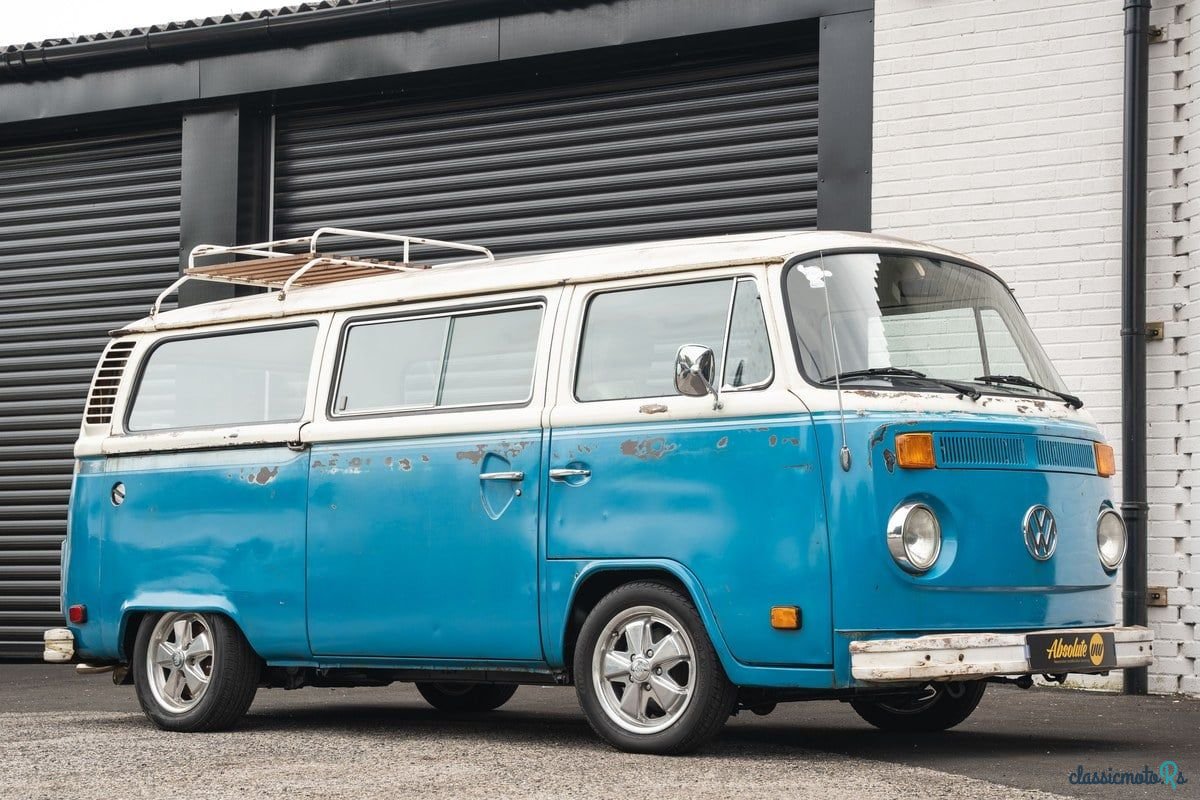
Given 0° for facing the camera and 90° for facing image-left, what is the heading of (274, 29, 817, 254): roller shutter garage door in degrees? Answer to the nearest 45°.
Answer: approximately 45°

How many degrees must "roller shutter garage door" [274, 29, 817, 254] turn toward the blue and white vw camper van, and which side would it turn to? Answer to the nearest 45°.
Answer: approximately 45° to its left

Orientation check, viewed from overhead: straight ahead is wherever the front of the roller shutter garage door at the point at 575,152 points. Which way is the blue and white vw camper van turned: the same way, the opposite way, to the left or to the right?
to the left

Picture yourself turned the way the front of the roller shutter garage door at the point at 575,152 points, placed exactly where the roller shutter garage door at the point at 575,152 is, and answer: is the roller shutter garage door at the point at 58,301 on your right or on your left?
on your right

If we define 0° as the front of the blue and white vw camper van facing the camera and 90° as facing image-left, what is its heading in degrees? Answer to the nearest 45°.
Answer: approximately 315°

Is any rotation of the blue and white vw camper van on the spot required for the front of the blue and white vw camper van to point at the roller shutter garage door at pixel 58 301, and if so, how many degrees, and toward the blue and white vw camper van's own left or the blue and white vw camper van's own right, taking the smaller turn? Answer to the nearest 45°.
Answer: approximately 180°
